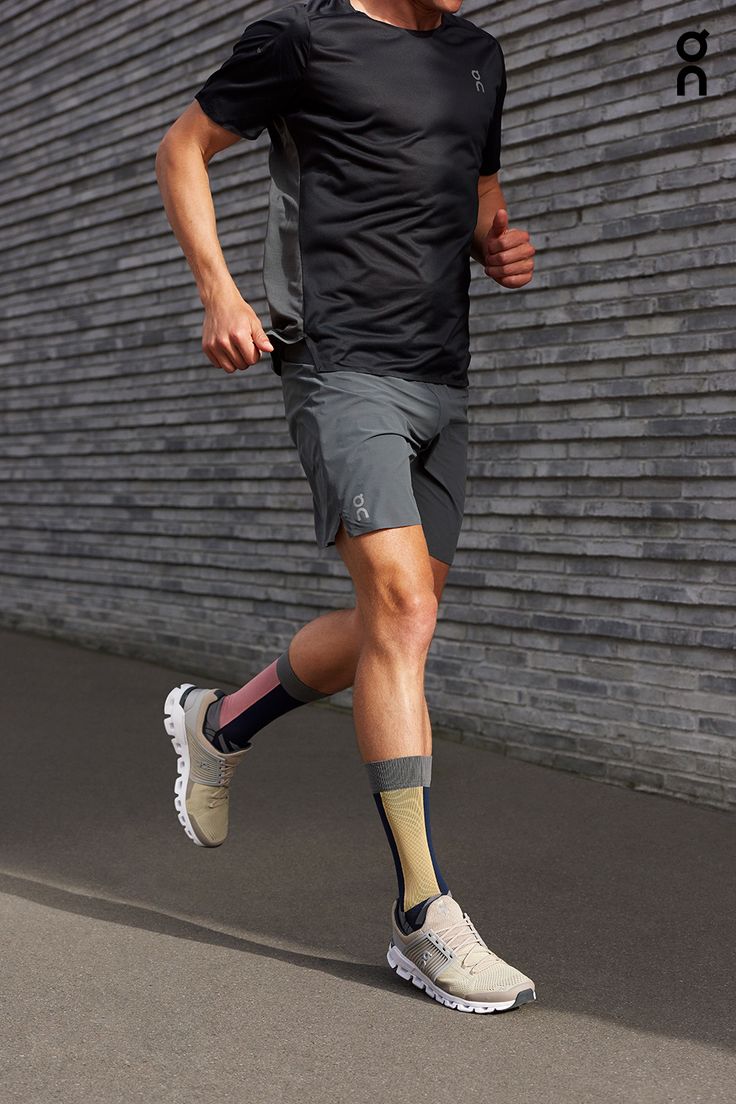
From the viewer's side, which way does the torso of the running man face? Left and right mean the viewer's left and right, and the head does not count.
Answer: facing the viewer and to the right of the viewer
